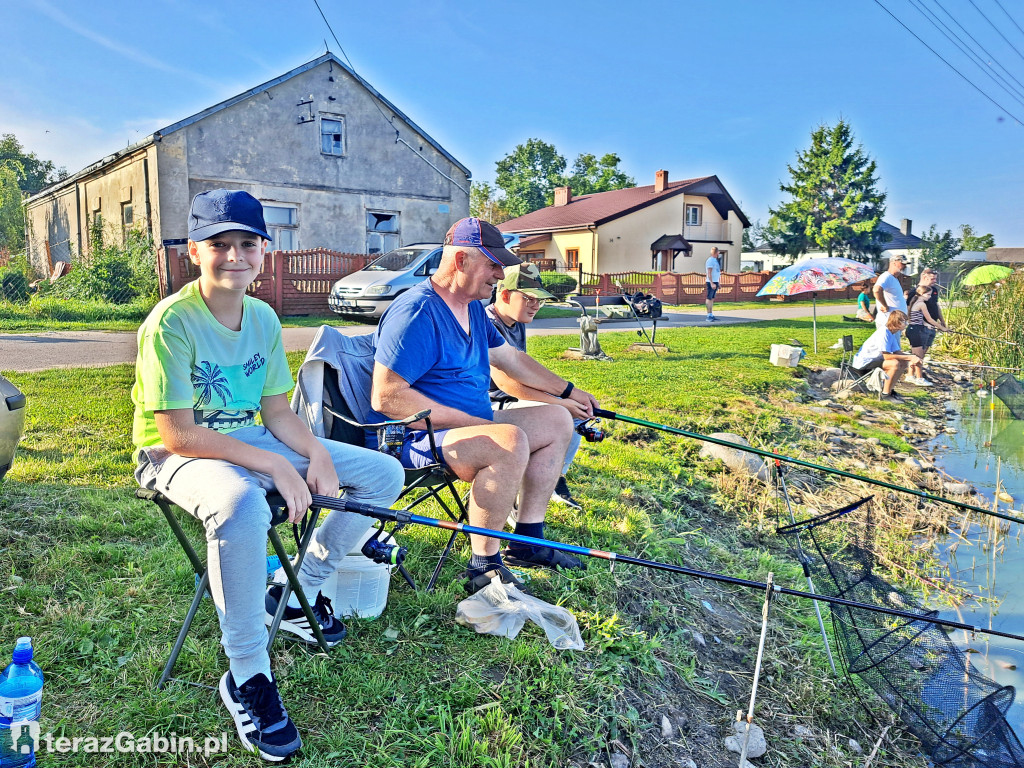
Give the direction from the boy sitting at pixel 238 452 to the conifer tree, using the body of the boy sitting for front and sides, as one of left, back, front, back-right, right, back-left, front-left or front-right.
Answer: left

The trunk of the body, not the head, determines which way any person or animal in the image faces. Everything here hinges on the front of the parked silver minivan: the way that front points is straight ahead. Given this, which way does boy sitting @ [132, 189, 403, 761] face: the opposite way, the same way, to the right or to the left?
to the left

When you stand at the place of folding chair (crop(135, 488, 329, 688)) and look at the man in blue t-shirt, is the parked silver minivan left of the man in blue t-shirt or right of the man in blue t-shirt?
left

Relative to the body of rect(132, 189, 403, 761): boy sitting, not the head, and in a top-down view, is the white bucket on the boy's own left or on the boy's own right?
on the boy's own left

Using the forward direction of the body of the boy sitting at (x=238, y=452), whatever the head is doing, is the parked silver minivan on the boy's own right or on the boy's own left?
on the boy's own left

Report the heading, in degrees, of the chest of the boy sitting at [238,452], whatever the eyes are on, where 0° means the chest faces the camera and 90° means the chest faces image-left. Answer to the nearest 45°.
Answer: approximately 315°

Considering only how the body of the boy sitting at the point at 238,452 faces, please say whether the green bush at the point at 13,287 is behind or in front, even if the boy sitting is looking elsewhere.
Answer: behind

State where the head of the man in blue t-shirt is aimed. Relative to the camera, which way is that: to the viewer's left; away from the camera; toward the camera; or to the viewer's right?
to the viewer's right

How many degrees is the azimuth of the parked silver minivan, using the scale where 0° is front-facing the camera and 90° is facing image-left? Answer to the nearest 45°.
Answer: approximately 45°

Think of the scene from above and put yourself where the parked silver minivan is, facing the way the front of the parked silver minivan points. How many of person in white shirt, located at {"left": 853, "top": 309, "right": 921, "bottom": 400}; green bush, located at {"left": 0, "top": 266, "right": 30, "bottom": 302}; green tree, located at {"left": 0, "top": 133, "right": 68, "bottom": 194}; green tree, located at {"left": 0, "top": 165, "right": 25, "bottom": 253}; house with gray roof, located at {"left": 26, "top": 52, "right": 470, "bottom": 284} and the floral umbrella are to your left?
2
